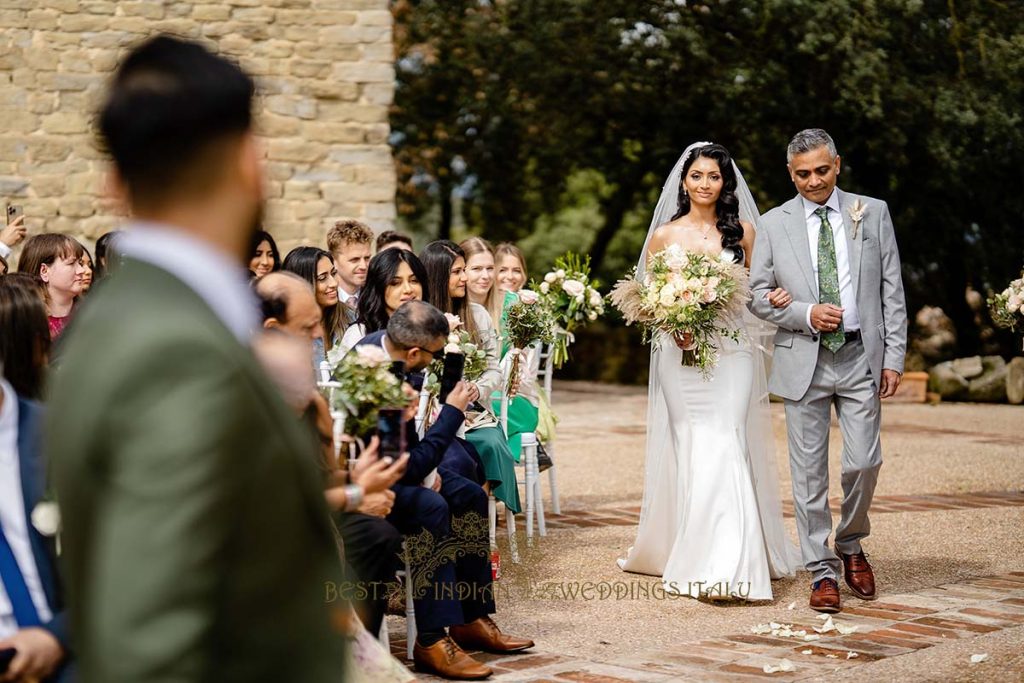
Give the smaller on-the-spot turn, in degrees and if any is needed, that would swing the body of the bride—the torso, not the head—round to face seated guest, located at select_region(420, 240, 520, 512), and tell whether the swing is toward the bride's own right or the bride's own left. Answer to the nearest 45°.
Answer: approximately 90° to the bride's own right

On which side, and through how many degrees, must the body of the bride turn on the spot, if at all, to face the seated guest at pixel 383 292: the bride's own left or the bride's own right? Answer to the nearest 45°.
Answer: approximately 45° to the bride's own right

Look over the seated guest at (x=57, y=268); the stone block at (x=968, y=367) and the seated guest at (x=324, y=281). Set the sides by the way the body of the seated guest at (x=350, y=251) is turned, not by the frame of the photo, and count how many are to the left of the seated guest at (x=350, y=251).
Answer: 1

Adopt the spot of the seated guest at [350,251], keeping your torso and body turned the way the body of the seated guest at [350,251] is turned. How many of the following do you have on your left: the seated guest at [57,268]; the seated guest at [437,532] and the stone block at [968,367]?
1

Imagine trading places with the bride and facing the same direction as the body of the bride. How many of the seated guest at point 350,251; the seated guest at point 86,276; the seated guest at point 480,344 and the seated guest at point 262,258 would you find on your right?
4

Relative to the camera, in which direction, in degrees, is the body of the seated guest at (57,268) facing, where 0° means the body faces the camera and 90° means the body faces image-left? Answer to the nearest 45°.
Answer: approximately 270°

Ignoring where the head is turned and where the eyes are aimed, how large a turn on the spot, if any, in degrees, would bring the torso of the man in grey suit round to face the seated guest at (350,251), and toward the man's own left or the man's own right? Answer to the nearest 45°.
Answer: approximately 90° to the man's own right
